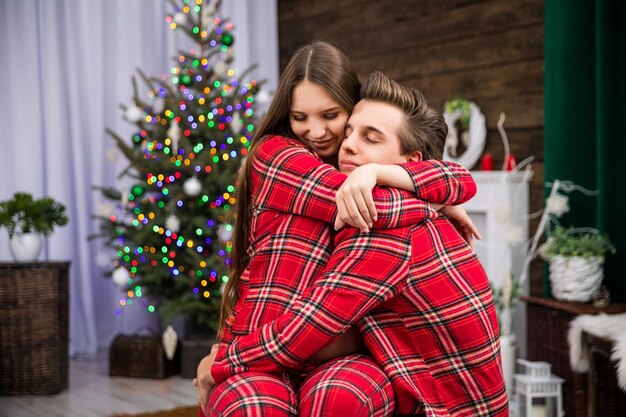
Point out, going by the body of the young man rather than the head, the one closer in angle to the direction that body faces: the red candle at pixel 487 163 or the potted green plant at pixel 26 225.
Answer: the potted green plant

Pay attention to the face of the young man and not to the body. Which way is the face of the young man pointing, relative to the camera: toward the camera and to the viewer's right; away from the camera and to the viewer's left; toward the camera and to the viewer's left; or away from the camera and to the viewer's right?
toward the camera and to the viewer's left

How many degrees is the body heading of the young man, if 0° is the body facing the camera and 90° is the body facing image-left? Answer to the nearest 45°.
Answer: approximately 90°

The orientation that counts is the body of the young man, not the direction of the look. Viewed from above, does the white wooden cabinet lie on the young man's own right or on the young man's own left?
on the young man's own right

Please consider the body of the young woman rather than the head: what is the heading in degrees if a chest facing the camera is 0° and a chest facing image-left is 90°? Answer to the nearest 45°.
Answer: approximately 315°

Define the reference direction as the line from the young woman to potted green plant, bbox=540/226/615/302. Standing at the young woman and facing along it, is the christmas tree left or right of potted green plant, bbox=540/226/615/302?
left

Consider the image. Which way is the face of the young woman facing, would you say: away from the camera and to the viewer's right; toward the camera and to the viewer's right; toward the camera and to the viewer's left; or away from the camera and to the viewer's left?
toward the camera and to the viewer's right
